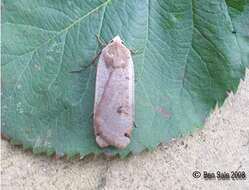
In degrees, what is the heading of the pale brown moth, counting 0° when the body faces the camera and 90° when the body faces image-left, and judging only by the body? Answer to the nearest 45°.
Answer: approximately 180°
